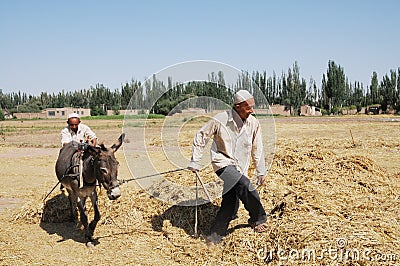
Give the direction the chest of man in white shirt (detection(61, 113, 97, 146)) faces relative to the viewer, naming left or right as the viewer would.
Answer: facing the viewer

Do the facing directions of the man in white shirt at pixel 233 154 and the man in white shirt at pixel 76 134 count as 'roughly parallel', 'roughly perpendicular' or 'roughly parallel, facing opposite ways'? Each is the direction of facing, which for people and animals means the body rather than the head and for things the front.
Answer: roughly parallel

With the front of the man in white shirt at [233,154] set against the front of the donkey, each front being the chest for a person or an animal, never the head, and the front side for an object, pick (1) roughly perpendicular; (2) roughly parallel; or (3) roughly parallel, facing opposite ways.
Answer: roughly parallel

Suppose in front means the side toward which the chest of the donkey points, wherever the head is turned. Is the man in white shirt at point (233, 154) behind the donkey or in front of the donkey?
in front

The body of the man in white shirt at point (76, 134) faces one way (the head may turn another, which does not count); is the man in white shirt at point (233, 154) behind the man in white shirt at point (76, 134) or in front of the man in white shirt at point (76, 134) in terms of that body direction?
in front

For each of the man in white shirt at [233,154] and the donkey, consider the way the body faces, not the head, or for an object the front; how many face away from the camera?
0

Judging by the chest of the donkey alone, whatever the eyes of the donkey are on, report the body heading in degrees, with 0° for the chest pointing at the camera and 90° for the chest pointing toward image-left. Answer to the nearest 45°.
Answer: approximately 315°

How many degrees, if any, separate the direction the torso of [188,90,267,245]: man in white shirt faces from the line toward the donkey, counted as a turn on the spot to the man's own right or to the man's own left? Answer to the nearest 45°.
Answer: approximately 135° to the man's own right
